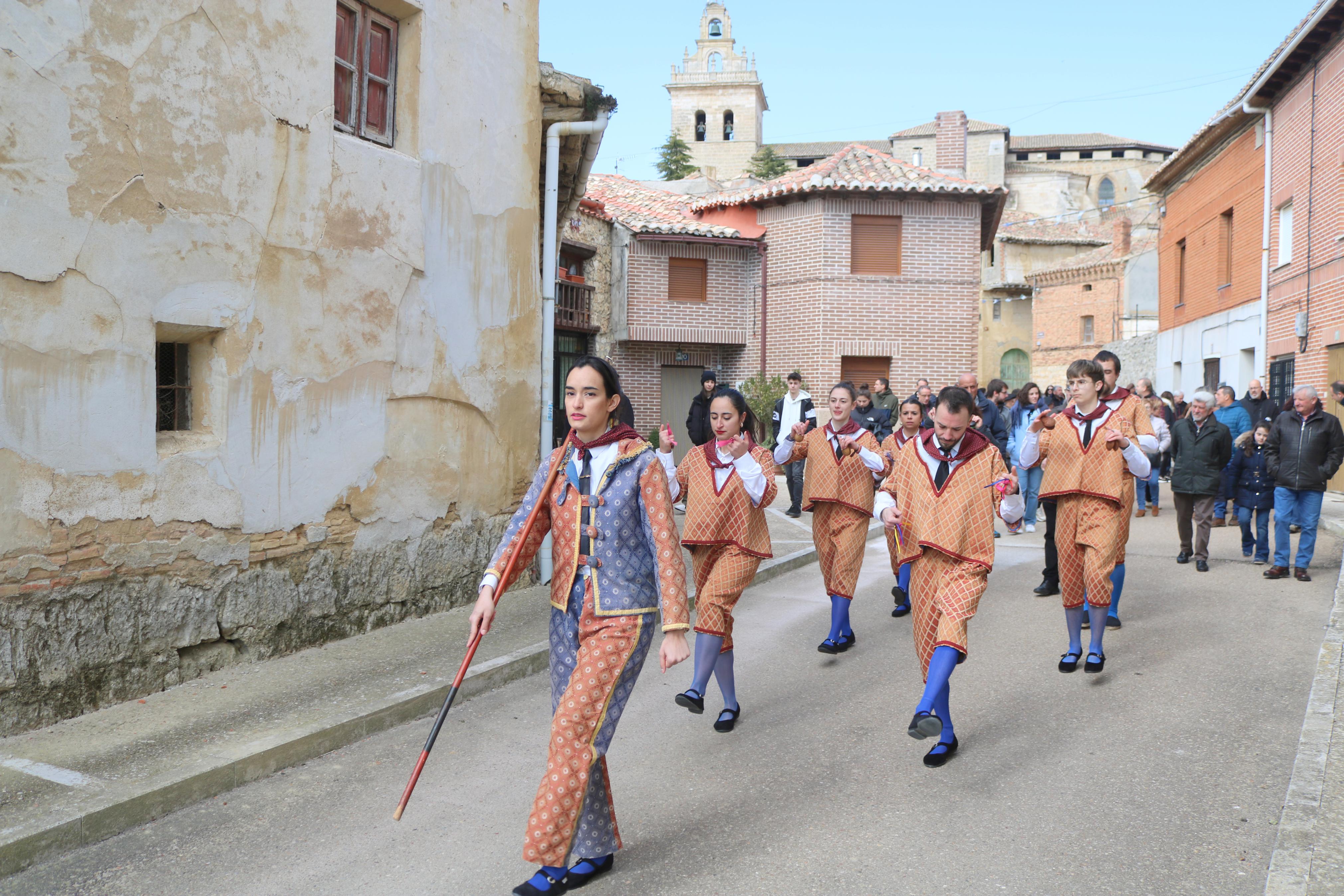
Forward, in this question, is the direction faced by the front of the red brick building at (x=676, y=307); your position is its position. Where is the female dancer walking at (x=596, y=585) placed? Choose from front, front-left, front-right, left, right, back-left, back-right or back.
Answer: front

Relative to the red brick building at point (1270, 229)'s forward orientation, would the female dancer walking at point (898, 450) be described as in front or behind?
in front

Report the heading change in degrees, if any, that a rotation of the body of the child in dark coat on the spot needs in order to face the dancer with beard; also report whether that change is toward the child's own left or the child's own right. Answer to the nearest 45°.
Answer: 0° — they already face them

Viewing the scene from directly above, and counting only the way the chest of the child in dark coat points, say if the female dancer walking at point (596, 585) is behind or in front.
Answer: in front

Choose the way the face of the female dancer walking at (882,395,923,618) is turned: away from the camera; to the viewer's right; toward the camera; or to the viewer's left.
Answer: toward the camera

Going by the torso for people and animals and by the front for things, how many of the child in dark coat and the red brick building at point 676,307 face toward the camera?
2

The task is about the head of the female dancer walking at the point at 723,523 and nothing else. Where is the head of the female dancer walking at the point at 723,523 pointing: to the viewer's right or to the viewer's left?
to the viewer's left

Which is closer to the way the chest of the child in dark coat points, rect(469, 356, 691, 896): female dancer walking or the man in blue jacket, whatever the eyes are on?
the female dancer walking

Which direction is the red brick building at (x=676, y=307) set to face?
toward the camera

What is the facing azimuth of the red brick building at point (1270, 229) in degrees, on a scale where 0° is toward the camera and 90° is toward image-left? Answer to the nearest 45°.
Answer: approximately 45°

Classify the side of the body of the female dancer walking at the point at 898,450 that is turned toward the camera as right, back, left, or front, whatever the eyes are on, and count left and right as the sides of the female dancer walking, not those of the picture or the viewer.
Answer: front

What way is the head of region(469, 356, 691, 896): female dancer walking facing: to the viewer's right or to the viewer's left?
to the viewer's left

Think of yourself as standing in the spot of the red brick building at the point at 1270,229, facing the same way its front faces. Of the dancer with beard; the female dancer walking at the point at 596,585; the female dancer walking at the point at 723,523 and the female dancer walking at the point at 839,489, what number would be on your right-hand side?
0

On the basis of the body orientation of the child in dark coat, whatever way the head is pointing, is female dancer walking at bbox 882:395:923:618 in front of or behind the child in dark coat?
in front

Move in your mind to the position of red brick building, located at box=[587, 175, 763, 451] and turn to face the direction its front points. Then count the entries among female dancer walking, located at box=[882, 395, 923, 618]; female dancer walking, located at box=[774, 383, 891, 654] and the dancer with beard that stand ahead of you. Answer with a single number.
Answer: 3
